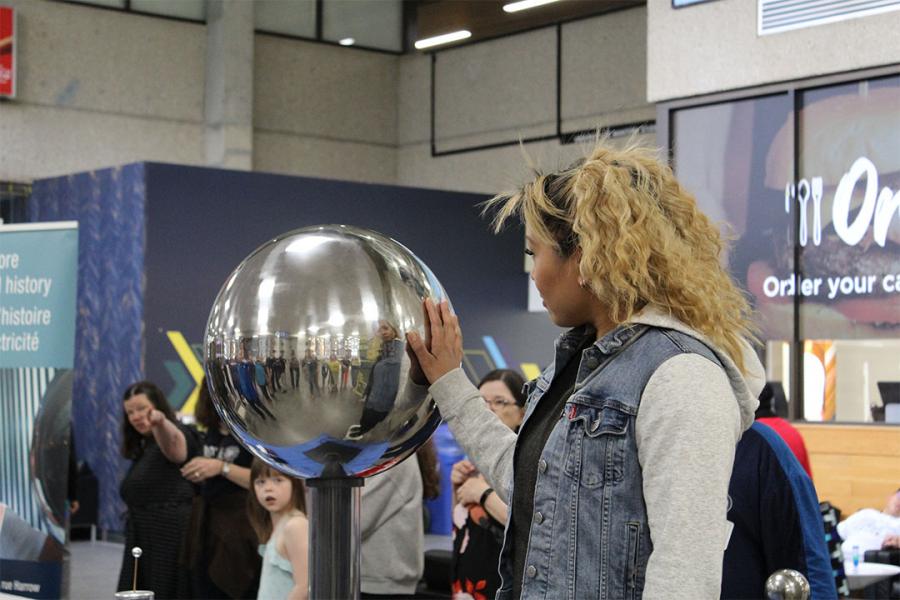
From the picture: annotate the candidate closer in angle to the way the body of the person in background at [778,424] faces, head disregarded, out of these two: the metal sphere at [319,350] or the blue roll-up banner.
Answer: the blue roll-up banner

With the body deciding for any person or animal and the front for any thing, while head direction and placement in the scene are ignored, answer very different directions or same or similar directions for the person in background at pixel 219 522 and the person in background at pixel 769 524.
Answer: very different directions

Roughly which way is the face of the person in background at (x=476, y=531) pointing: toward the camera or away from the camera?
toward the camera

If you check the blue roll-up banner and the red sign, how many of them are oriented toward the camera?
2

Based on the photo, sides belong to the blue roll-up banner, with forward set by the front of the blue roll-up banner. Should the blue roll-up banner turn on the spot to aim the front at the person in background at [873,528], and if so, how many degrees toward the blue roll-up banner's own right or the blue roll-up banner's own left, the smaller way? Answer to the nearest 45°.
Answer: approximately 90° to the blue roll-up banner's own left

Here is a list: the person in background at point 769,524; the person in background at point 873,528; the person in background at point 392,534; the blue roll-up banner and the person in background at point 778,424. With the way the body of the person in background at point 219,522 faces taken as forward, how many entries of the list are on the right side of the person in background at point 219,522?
1

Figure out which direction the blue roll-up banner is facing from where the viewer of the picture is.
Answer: facing the viewer

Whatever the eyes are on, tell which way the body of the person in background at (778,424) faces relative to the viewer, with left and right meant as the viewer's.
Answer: facing away from the viewer

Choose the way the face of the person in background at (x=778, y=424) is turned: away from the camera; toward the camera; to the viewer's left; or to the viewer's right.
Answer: away from the camera

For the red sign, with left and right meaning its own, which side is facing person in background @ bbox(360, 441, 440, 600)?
front

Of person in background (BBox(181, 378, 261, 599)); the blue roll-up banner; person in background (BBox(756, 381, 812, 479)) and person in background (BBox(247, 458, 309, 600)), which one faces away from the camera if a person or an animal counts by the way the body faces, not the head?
person in background (BBox(756, 381, 812, 479))

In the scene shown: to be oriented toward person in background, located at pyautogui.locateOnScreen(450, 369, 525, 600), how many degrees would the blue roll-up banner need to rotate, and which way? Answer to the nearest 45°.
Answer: approximately 45° to its left

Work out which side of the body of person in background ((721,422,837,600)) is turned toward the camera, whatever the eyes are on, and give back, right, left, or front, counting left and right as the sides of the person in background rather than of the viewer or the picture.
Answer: back

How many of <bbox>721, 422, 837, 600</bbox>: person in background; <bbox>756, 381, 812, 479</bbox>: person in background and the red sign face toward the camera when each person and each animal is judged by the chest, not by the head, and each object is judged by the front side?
1

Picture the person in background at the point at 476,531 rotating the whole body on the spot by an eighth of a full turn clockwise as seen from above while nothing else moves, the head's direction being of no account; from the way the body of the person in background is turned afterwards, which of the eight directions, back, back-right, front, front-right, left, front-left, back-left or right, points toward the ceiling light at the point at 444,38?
right
